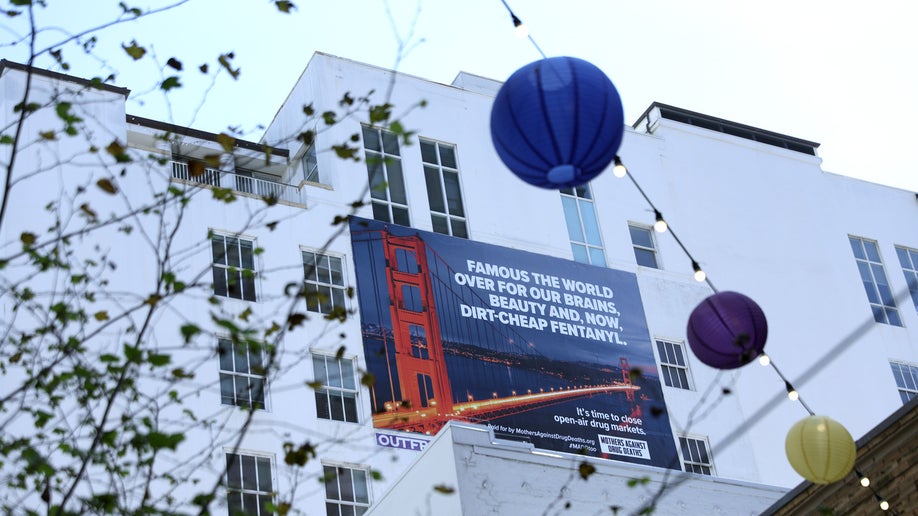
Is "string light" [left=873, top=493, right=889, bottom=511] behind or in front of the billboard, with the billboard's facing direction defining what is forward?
in front

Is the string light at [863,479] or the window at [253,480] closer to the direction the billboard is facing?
the string light

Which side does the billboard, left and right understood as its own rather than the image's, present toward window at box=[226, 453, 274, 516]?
right

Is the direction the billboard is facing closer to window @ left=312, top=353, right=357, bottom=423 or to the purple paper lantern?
the purple paper lantern

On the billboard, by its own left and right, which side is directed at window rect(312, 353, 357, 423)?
right

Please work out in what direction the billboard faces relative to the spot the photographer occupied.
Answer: facing the viewer and to the right of the viewer

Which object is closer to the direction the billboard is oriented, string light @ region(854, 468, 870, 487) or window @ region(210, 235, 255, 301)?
the string light

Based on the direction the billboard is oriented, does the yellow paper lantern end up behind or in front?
in front

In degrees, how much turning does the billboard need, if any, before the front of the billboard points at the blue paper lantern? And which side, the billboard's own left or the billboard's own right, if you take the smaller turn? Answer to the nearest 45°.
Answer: approximately 45° to the billboard's own right
